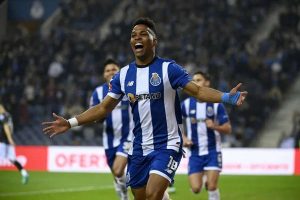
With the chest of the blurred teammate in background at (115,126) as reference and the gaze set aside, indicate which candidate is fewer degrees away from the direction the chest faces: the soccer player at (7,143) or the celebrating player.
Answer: the celebrating player

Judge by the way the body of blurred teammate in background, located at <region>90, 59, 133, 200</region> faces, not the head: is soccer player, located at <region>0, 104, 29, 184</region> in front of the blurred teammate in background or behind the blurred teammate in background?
behind

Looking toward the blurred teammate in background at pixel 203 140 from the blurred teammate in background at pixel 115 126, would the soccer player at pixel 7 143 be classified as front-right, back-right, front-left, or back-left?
back-left

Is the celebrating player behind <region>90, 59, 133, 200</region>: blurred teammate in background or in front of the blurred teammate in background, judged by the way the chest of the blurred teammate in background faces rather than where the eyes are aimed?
in front

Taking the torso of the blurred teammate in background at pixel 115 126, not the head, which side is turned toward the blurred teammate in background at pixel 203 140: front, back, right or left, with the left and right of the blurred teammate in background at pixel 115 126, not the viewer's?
left

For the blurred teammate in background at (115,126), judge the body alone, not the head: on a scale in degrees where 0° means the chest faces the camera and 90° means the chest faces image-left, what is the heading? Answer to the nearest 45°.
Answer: approximately 0°
